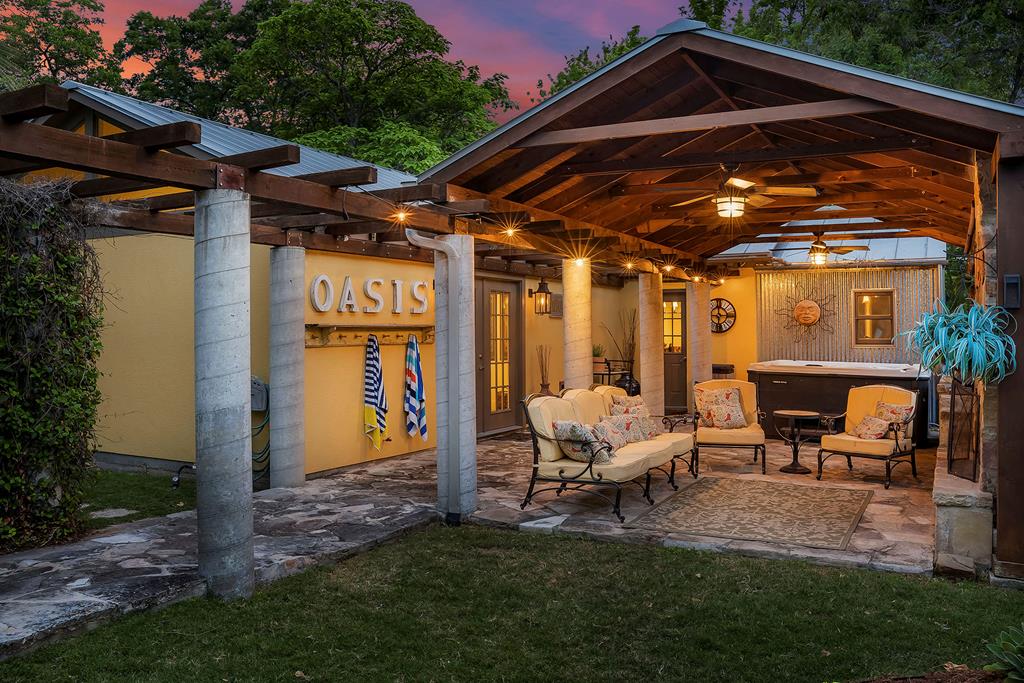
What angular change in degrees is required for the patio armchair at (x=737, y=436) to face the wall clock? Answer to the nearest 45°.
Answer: approximately 180°

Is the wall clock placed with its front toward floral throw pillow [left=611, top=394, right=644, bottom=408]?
yes

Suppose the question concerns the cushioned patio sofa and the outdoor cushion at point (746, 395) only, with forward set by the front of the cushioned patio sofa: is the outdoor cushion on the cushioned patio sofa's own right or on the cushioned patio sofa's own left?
on the cushioned patio sofa's own left

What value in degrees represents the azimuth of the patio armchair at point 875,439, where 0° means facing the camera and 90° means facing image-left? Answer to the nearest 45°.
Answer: approximately 45°

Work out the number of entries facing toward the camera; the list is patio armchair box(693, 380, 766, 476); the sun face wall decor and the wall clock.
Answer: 3

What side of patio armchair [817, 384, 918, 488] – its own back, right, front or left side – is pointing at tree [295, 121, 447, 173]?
right

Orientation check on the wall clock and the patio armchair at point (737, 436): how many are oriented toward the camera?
2

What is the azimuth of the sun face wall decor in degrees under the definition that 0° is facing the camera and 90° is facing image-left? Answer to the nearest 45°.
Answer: approximately 0°

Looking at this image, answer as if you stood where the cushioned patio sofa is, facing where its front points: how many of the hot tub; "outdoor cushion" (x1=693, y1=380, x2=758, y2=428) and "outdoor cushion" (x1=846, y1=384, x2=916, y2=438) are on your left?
3

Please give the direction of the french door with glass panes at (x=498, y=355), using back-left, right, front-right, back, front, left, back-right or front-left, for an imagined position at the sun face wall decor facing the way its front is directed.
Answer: front-right

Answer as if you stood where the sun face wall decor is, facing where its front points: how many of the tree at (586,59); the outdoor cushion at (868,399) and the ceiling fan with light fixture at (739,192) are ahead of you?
2

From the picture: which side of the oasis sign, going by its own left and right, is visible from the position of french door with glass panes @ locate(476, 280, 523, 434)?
left
